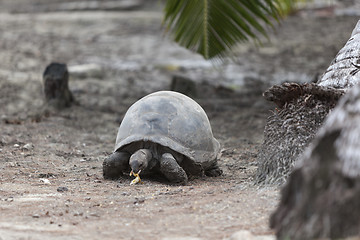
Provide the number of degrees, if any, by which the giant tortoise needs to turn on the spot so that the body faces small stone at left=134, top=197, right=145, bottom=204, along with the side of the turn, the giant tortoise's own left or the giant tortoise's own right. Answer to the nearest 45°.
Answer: approximately 45° to the giant tortoise's own left

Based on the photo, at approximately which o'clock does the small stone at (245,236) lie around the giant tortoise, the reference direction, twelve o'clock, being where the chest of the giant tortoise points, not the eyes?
The small stone is roughly at 10 o'clock from the giant tortoise.

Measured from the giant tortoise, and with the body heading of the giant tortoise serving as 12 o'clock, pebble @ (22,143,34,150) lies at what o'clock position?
The pebble is roughly at 3 o'clock from the giant tortoise.

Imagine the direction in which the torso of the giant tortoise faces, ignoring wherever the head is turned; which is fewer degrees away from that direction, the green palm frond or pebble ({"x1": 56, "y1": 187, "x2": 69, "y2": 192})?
the pebble

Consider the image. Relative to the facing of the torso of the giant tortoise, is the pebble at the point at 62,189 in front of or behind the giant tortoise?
in front

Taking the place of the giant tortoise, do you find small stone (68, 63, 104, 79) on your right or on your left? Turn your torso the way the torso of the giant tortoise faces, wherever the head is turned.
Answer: on your right

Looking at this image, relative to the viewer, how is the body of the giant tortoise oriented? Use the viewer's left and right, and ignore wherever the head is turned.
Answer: facing the viewer and to the left of the viewer

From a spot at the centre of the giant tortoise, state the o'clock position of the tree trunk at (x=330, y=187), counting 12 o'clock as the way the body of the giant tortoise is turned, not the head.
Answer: The tree trunk is roughly at 10 o'clock from the giant tortoise.

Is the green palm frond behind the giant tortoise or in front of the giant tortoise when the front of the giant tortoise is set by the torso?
behind
